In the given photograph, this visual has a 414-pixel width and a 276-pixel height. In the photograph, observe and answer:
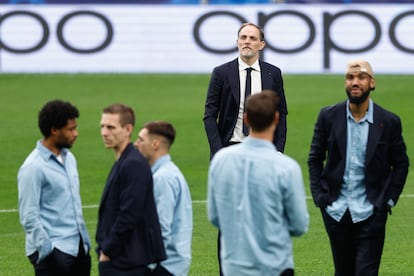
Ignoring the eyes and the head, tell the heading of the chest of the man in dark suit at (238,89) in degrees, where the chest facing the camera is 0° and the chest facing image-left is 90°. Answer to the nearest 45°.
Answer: approximately 0°

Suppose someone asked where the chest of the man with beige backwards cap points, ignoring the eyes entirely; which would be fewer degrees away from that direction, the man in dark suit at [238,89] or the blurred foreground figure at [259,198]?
the blurred foreground figure

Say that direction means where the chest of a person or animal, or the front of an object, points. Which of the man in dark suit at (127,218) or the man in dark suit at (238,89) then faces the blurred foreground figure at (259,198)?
the man in dark suit at (238,89)

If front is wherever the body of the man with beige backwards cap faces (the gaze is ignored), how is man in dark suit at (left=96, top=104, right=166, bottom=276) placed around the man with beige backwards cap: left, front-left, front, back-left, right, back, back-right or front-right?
front-right

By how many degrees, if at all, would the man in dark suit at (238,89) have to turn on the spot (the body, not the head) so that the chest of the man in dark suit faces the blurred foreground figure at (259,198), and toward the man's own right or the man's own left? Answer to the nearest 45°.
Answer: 0° — they already face them

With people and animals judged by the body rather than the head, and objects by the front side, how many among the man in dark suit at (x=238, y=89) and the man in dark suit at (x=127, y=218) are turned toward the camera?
1

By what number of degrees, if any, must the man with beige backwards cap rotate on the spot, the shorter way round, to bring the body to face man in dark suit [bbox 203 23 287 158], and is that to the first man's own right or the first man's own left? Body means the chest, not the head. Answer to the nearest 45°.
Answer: approximately 135° to the first man's own right
